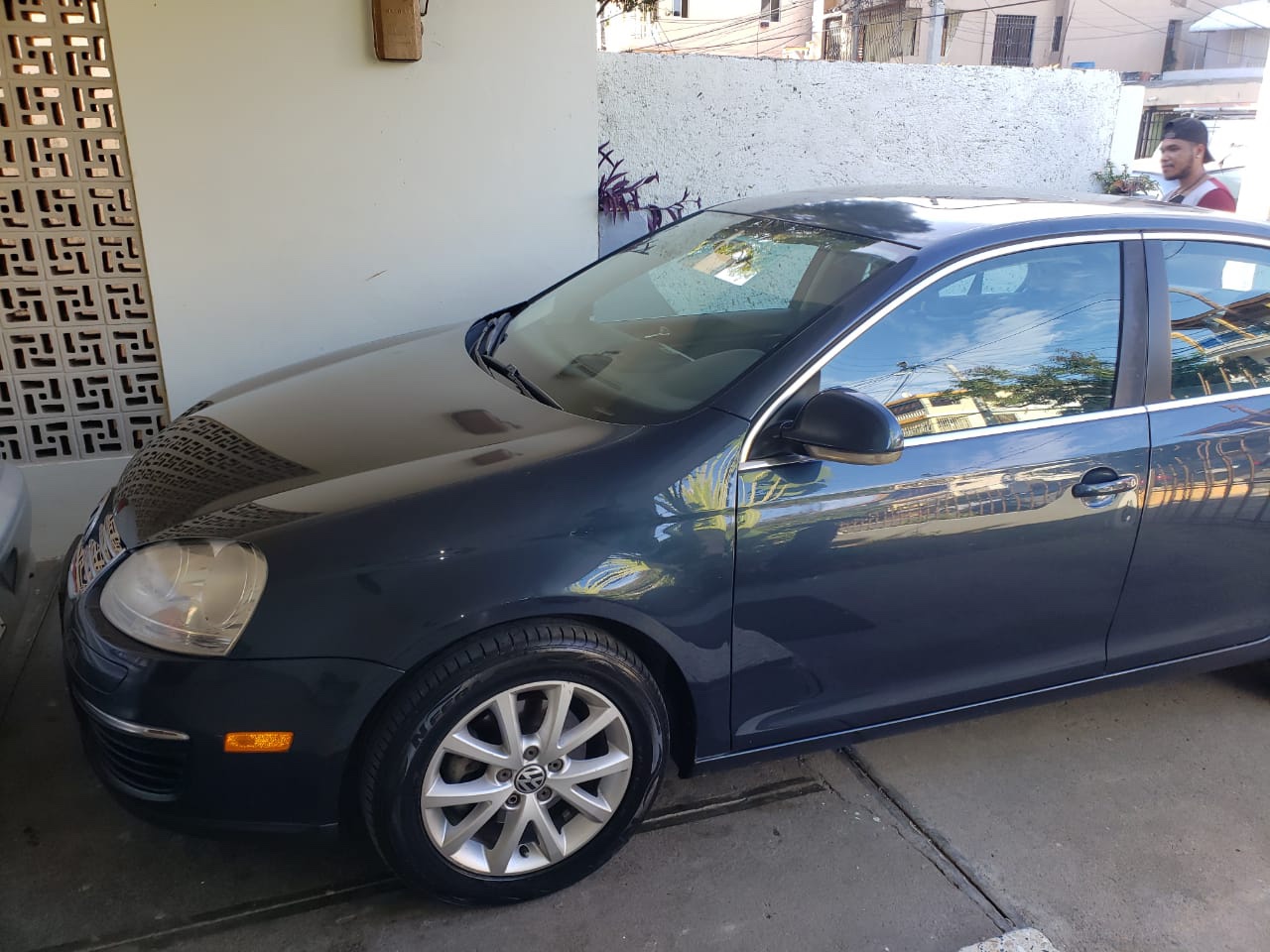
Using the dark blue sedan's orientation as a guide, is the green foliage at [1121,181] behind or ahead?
behind

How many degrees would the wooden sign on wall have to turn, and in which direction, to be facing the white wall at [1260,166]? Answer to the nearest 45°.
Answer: approximately 90° to its left

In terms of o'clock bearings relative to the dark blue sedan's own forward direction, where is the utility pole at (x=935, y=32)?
The utility pole is roughly at 5 o'clock from the dark blue sedan.

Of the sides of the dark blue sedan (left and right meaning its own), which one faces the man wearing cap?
back

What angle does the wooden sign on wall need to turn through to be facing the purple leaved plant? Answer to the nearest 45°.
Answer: approximately 135° to its left

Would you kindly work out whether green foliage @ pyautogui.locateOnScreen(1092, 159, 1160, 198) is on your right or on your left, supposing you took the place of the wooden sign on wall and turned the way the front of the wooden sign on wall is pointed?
on your left

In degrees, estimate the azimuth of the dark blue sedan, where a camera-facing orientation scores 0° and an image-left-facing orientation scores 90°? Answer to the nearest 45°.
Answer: approximately 45°
